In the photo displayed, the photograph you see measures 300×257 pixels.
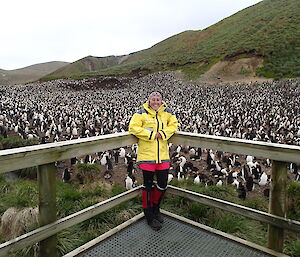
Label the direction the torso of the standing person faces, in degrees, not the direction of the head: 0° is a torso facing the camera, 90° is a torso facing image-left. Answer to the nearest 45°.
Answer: approximately 0°
